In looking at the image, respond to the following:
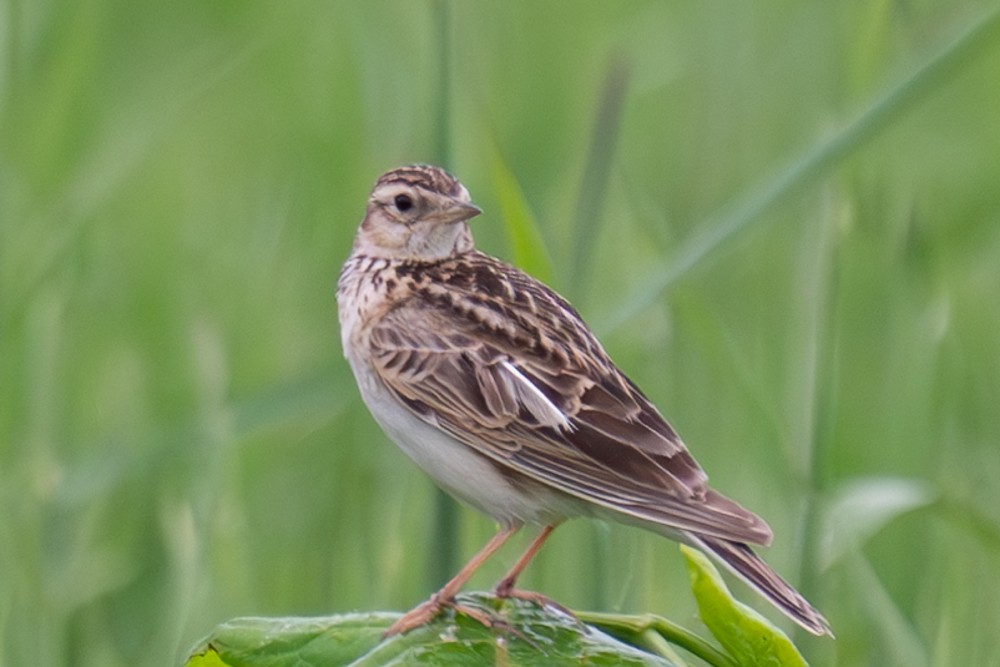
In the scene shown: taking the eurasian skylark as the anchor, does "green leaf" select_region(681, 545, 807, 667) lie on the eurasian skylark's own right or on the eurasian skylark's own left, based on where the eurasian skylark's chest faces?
on the eurasian skylark's own left

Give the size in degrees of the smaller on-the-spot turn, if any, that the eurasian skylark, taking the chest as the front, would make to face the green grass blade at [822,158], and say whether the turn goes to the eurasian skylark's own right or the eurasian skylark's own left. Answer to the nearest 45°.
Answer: approximately 135° to the eurasian skylark's own right

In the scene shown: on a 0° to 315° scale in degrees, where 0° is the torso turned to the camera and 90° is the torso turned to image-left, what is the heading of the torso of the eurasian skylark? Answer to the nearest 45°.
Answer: approximately 90°
